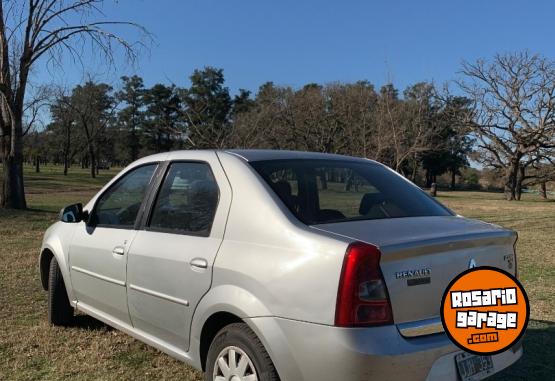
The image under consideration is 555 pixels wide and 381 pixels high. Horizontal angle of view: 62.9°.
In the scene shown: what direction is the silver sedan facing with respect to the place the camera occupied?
facing away from the viewer and to the left of the viewer
